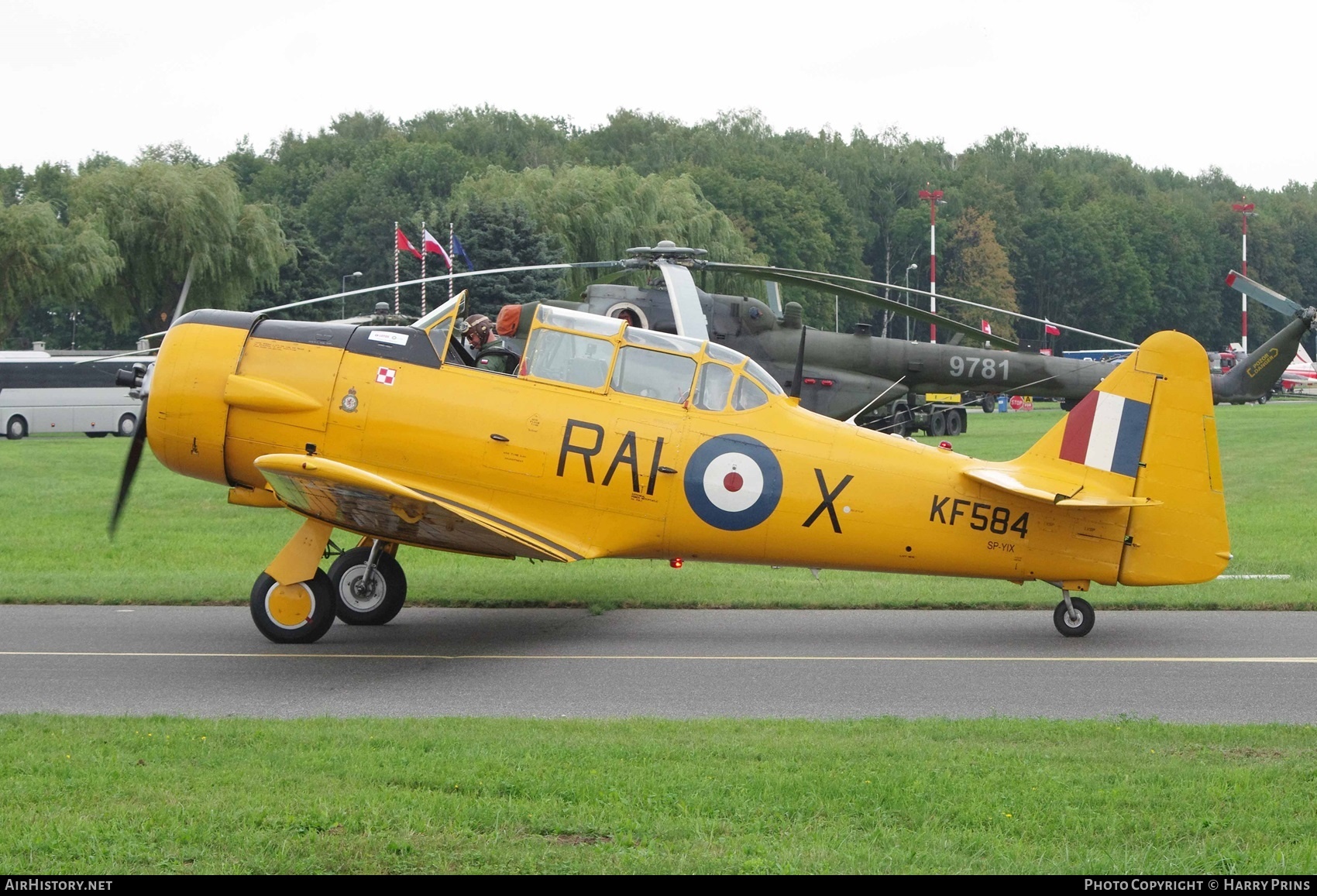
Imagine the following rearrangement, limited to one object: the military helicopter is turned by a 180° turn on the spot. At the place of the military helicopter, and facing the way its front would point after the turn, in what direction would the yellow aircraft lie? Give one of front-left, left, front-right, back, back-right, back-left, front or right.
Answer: right

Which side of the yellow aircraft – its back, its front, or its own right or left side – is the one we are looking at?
left

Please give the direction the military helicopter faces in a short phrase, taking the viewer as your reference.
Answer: facing to the left of the viewer
